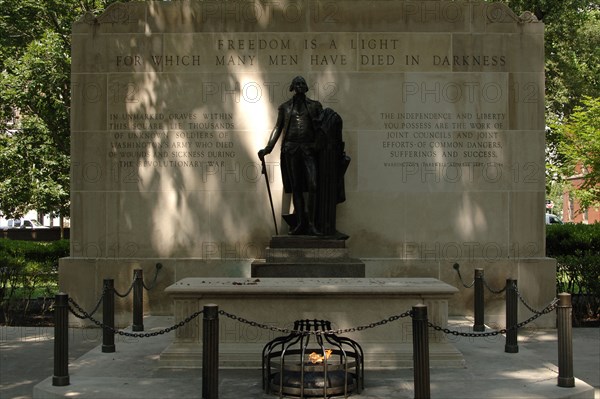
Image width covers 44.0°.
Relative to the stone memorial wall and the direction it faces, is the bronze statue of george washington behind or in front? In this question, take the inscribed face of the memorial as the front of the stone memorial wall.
in front

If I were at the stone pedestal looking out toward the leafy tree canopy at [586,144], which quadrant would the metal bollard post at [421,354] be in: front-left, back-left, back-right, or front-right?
back-right

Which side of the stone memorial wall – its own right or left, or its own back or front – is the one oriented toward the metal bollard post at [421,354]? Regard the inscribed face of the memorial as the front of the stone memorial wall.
front

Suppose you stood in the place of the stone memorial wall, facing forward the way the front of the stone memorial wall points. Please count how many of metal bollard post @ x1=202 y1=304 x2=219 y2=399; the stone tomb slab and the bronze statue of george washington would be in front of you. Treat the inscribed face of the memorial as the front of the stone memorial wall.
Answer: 3

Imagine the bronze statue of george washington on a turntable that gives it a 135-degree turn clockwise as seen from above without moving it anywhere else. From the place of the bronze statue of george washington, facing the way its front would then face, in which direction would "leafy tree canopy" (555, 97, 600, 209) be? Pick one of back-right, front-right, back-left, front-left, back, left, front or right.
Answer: right

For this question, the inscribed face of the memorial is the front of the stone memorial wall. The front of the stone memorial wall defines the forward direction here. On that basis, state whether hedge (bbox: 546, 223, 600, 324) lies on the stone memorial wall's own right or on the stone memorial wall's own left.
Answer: on the stone memorial wall's own left

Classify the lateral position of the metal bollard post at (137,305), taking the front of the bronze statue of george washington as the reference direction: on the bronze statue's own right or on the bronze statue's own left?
on the bronze statue's own right

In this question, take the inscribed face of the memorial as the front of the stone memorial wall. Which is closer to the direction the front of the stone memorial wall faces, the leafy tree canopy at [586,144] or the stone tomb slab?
the stone tomb slab

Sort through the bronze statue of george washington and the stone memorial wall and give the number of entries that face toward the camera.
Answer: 2

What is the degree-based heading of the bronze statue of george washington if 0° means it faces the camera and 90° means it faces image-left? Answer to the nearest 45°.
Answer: approximately 0°

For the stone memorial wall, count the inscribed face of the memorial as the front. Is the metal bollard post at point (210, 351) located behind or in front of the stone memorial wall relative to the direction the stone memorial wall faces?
in front

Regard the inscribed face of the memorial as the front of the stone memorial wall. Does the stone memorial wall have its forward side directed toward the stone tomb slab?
yes

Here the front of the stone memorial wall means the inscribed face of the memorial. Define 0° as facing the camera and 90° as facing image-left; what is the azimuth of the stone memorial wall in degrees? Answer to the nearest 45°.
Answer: approximately 0°

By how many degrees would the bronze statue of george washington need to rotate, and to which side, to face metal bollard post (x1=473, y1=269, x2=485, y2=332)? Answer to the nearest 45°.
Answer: approximately 90° to its left
